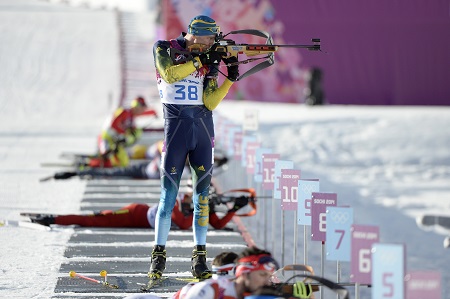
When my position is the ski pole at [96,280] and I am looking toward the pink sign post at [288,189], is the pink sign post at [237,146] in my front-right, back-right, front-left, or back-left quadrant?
front-left

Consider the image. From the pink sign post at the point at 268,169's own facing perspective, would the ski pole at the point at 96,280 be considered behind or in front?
in front

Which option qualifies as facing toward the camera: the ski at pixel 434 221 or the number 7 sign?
the number 7 sign

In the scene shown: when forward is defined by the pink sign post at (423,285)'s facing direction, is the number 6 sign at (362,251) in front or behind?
behind

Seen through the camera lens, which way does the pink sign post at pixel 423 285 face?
facing the viewer

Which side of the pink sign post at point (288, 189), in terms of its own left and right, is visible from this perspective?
front

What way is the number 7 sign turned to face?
toward the camera
